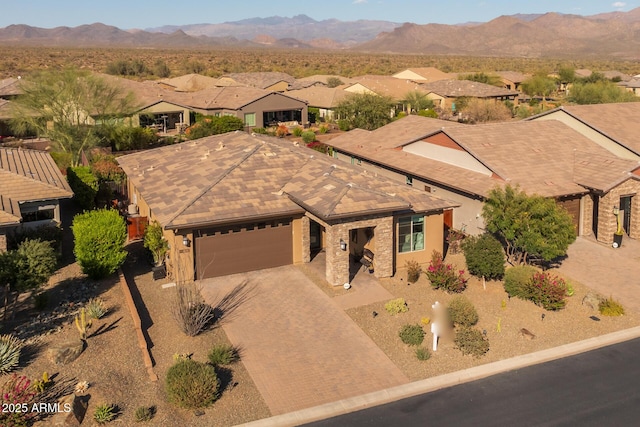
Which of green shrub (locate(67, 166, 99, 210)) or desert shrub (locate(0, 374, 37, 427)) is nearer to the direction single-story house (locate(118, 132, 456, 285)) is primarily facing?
the desert shrub

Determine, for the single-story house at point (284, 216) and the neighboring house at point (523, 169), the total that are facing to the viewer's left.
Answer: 0

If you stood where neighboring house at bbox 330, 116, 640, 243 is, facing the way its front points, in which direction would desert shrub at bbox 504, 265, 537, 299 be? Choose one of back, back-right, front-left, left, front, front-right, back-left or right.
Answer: front-right

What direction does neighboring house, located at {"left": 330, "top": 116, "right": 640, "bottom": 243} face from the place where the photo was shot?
facing the viewer and to the right of the viewer

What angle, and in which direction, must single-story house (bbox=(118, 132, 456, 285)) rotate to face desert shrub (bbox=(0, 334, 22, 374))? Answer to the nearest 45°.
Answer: approximately 90° to its right

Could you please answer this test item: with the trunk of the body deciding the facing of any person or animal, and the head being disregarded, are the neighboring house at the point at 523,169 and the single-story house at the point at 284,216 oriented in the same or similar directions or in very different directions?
same or similar directions

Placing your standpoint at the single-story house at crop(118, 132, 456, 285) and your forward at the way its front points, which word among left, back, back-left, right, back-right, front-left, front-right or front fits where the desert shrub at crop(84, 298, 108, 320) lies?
right

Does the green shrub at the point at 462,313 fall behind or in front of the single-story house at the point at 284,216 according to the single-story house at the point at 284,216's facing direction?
in front

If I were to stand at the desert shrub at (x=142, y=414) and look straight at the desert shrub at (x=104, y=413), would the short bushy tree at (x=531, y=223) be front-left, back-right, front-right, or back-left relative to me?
back-right

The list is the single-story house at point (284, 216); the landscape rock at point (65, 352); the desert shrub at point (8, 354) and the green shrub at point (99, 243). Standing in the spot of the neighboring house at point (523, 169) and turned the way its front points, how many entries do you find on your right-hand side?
4

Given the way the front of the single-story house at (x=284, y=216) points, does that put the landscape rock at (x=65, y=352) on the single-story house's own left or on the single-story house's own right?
on the single-story house's own right

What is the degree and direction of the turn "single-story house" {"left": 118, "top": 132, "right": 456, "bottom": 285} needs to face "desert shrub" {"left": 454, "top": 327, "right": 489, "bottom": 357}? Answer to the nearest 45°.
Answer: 0° — it already faces it

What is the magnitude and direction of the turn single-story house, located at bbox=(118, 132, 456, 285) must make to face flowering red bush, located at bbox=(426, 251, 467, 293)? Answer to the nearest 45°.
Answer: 0° — it already faces it
